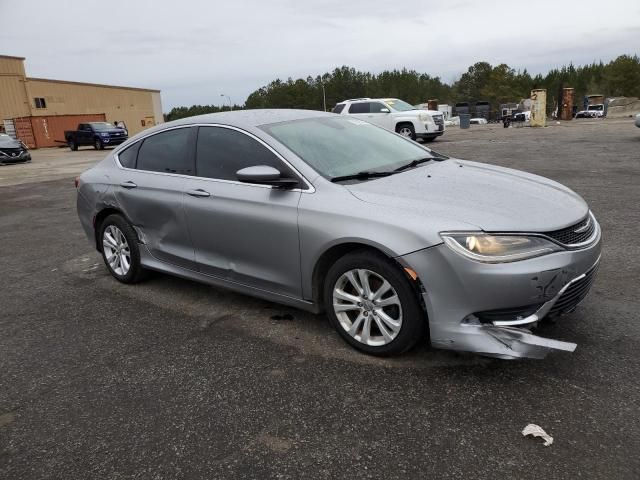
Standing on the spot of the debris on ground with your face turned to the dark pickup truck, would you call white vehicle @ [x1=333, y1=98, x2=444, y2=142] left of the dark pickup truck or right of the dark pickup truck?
right

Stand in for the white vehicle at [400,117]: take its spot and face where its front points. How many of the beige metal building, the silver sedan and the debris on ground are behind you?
1

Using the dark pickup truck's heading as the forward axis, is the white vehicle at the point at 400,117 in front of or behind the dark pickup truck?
in front

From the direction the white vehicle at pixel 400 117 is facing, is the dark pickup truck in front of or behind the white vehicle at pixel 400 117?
behind

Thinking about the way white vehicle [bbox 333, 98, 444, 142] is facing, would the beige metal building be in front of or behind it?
behind

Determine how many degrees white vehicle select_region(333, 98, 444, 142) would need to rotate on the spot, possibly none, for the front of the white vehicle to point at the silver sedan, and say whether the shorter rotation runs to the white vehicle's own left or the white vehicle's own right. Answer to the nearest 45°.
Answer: approximately 45° to the white vehicle's own right

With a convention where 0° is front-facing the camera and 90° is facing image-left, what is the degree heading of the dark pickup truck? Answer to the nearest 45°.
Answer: approximately 315°

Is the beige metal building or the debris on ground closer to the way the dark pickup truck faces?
the debris on ground

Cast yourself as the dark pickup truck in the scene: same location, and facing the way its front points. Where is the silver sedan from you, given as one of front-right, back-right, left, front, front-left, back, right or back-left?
front-right

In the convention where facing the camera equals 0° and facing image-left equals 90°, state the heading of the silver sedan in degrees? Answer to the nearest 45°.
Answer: approximately 315°

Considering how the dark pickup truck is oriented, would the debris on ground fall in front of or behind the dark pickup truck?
in front

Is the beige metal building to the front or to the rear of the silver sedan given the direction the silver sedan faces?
to the rear

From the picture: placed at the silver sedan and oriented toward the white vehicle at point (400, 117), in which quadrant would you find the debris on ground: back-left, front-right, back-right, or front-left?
back-right
